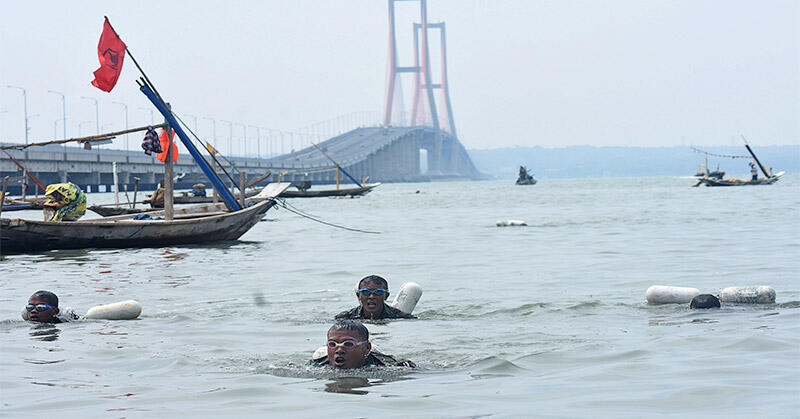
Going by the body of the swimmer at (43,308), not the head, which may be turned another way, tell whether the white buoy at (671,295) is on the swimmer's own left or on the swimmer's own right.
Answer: on the swimmer's own left

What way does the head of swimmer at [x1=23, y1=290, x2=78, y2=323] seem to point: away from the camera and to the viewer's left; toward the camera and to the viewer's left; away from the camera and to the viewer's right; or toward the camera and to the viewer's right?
toward the camera and to the viewer's left

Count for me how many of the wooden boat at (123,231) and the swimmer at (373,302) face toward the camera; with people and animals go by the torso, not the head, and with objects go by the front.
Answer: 1

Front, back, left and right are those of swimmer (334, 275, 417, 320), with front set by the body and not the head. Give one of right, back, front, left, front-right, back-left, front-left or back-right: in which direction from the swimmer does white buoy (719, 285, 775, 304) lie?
left

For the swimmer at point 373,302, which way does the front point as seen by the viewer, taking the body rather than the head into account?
toward the camera

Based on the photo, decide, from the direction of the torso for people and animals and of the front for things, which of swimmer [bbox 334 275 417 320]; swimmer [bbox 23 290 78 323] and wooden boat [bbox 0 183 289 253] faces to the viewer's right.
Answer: the wooden boat

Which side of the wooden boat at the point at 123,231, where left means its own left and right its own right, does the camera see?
right

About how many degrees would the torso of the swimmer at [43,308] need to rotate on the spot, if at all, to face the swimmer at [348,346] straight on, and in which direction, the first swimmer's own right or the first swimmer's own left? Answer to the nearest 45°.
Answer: approximately 90° to the first swimmer's own left

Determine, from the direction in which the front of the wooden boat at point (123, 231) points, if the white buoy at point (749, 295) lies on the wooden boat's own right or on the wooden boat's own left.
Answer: on the wooden boat's own right

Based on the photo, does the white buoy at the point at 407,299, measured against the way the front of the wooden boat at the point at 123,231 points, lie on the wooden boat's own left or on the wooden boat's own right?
on the wooden boat's own right

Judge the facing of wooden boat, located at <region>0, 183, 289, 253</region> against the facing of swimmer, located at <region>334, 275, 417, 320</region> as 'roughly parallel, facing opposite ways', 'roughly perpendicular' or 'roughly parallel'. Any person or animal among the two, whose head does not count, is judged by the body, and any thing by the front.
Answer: roughly perpendicular

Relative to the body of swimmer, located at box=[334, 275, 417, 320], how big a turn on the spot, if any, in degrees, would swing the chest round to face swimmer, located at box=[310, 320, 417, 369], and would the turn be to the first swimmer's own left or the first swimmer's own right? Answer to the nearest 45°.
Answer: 0° — they already face them
